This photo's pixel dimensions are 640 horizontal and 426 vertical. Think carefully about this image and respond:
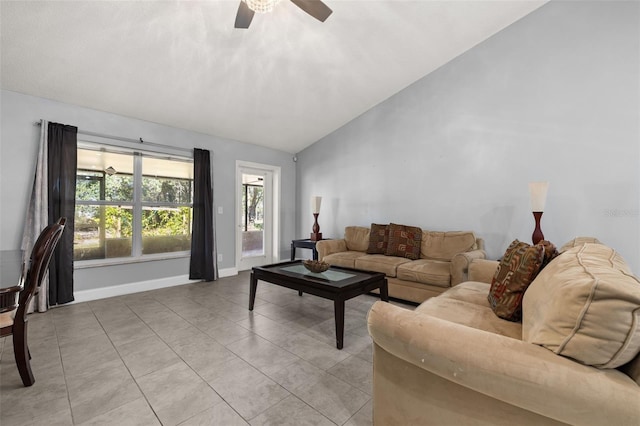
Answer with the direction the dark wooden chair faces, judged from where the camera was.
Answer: facing to the left of the viewer

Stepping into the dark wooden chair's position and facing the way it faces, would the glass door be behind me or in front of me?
behind

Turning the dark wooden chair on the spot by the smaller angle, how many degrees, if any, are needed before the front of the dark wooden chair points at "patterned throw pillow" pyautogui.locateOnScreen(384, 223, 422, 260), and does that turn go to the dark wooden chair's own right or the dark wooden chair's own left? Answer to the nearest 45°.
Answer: approximately 180°

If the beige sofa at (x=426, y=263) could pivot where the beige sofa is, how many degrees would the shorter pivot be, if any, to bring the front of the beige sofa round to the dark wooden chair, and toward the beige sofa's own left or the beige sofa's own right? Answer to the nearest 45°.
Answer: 0° — it already faces it

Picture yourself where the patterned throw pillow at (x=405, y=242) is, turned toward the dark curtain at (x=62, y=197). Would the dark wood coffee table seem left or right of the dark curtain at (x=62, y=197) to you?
left

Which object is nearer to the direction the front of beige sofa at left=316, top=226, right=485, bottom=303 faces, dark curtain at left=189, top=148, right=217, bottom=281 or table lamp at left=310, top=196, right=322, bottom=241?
the dark curtain

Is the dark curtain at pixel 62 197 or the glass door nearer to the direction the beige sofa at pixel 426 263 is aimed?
the dark curtain

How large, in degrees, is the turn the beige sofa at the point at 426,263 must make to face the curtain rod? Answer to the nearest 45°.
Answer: approximately 45° to its right

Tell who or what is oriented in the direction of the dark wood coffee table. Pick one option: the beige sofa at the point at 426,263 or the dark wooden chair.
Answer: the beige sofa

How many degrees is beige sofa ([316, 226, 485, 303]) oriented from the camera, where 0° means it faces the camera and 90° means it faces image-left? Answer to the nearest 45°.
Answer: approximately 45°

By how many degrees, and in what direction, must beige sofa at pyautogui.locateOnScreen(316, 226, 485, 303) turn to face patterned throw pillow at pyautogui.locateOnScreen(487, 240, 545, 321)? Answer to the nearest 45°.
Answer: approximately 45° to its left

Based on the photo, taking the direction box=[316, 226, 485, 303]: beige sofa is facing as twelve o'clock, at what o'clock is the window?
The window is roughly at 1 o'clock from the beige sofa.
